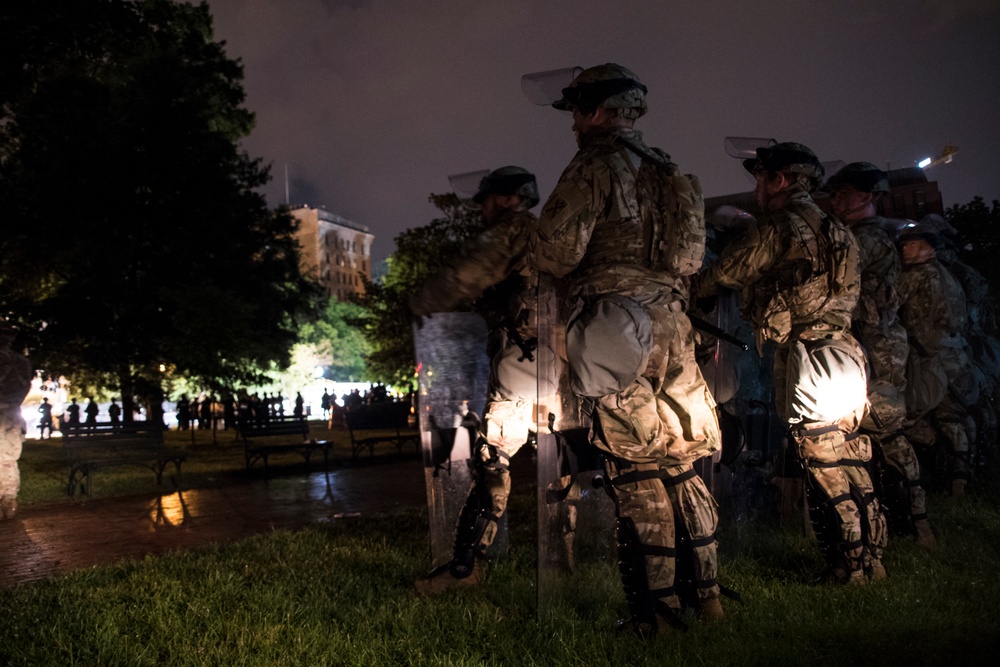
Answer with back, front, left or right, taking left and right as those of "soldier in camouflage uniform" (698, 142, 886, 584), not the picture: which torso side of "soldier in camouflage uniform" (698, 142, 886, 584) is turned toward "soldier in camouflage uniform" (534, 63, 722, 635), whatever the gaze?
left

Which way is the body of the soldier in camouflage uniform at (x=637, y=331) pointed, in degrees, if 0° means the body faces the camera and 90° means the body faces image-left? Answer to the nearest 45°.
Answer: approximately 135°

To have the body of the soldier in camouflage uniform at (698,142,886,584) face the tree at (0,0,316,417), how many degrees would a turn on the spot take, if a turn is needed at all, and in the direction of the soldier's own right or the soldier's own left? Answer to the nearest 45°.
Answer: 0° — they already face it

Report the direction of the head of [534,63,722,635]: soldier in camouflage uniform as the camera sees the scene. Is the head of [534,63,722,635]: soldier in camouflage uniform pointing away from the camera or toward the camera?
away from the camera

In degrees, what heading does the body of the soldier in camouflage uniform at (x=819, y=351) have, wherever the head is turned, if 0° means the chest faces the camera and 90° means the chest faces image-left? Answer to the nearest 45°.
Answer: approximately 135°

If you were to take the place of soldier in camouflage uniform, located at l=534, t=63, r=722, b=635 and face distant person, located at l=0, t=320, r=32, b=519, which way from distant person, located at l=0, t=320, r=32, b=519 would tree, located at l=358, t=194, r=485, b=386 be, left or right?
right

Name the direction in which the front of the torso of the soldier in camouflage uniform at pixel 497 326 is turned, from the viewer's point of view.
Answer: to the viewer's left

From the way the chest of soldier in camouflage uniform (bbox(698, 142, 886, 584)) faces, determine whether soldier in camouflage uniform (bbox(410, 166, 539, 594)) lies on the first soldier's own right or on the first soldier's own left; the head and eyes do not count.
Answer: on the first soldier's own left
